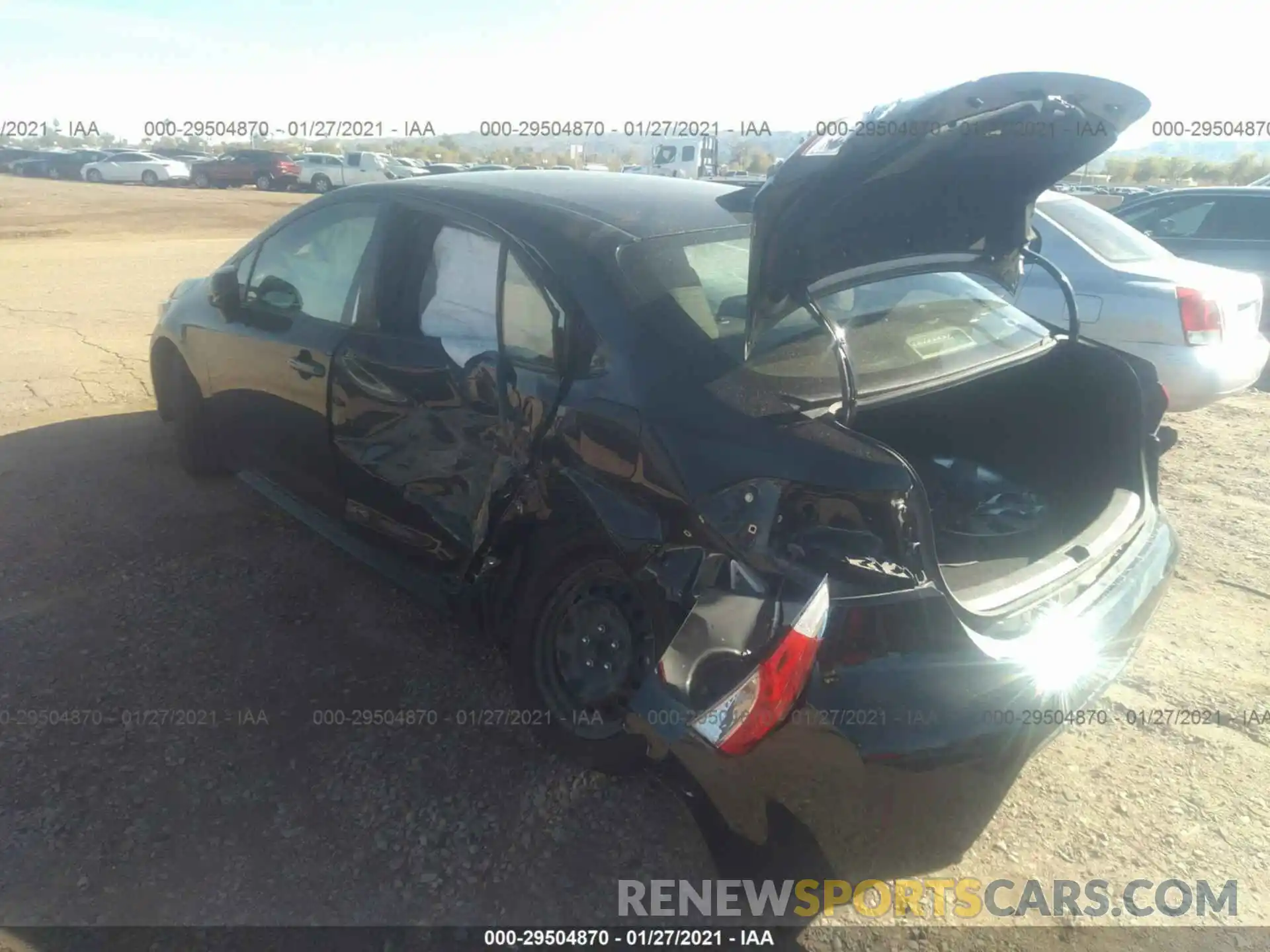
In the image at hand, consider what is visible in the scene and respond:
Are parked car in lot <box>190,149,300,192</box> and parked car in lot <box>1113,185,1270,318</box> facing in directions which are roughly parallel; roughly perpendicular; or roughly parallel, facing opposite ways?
roughly parallel

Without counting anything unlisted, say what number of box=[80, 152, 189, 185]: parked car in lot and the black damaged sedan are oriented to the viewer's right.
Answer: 0

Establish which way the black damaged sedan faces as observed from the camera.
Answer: facing away from the viewer and to the left of the viewer

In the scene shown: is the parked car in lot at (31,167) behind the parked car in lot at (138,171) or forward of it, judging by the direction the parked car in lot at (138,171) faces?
forward

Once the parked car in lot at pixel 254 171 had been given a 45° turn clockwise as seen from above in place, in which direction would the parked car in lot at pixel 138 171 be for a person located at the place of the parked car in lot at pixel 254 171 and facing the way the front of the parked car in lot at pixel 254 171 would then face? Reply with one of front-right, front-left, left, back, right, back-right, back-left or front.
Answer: front-left

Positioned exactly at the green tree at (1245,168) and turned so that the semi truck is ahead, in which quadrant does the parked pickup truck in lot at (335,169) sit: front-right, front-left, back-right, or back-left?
front-right

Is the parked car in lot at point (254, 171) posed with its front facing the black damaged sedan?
no

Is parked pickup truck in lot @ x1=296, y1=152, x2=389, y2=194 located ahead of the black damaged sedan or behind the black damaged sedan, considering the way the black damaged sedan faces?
ahead

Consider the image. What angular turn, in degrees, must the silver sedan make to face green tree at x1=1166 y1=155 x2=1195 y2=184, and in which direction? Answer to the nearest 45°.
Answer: approximately 45° to its right

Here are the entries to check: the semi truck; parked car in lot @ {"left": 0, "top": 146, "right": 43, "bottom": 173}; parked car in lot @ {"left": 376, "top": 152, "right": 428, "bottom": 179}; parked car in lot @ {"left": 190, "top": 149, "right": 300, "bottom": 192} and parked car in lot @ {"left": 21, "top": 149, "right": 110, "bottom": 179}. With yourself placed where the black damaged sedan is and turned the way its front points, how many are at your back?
0

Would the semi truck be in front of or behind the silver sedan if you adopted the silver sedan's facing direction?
in front

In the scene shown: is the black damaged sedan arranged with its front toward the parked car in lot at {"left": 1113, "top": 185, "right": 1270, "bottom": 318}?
no

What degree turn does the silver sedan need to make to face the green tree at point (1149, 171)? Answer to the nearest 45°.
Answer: approximately 45° to its right

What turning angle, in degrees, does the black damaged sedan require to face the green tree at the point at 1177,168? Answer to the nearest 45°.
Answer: approximately 90° to its right

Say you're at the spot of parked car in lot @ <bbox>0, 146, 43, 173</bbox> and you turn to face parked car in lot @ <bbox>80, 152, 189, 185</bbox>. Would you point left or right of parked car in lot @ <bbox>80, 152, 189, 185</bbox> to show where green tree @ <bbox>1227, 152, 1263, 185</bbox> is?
left

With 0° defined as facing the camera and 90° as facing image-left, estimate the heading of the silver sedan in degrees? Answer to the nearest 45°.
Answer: approximately 135°

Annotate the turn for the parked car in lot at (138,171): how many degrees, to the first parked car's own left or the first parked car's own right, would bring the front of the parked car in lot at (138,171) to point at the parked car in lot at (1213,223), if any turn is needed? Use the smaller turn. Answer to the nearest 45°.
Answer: approximately 135° to the first parked car's own left

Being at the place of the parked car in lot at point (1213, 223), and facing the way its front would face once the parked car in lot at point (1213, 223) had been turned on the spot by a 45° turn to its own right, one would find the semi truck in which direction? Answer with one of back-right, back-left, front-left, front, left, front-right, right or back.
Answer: front

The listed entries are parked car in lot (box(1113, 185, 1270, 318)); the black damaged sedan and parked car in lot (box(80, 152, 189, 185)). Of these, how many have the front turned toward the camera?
0

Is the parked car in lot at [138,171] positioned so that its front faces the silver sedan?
no
